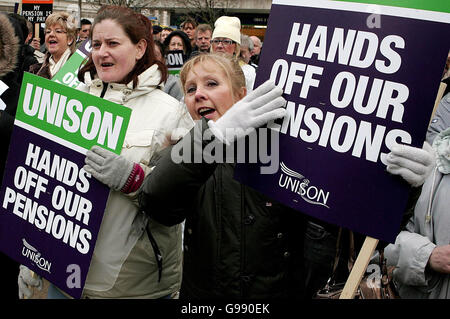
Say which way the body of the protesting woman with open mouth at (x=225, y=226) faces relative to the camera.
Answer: toward the camera

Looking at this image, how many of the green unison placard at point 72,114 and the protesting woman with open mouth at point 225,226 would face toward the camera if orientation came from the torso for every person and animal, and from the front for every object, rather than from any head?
2

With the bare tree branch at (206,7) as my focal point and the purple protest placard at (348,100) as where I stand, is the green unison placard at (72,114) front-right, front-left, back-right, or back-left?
front-left

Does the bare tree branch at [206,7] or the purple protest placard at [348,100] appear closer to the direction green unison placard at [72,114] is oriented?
the purple protest placard

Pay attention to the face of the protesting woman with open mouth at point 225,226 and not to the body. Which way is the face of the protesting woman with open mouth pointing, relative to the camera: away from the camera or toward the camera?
toward the camera

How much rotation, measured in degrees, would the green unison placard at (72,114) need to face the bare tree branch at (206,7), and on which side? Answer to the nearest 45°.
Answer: approximately 180°

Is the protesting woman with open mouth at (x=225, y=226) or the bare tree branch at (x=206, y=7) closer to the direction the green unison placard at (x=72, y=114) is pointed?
the protesting woman with open mouth

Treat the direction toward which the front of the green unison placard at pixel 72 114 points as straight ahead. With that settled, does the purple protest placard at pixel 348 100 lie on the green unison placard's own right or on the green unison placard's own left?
on the green unison placard's own left

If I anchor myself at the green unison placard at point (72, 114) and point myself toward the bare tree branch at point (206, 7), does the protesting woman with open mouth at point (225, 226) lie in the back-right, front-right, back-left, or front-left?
back-right

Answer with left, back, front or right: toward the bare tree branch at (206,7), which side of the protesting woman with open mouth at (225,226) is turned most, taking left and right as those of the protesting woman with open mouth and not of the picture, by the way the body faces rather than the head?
back

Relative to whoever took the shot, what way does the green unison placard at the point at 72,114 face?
facing the viewer

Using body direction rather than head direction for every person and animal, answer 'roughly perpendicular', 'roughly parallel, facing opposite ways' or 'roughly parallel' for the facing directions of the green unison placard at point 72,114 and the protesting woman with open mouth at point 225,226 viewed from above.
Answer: roughly parallel
